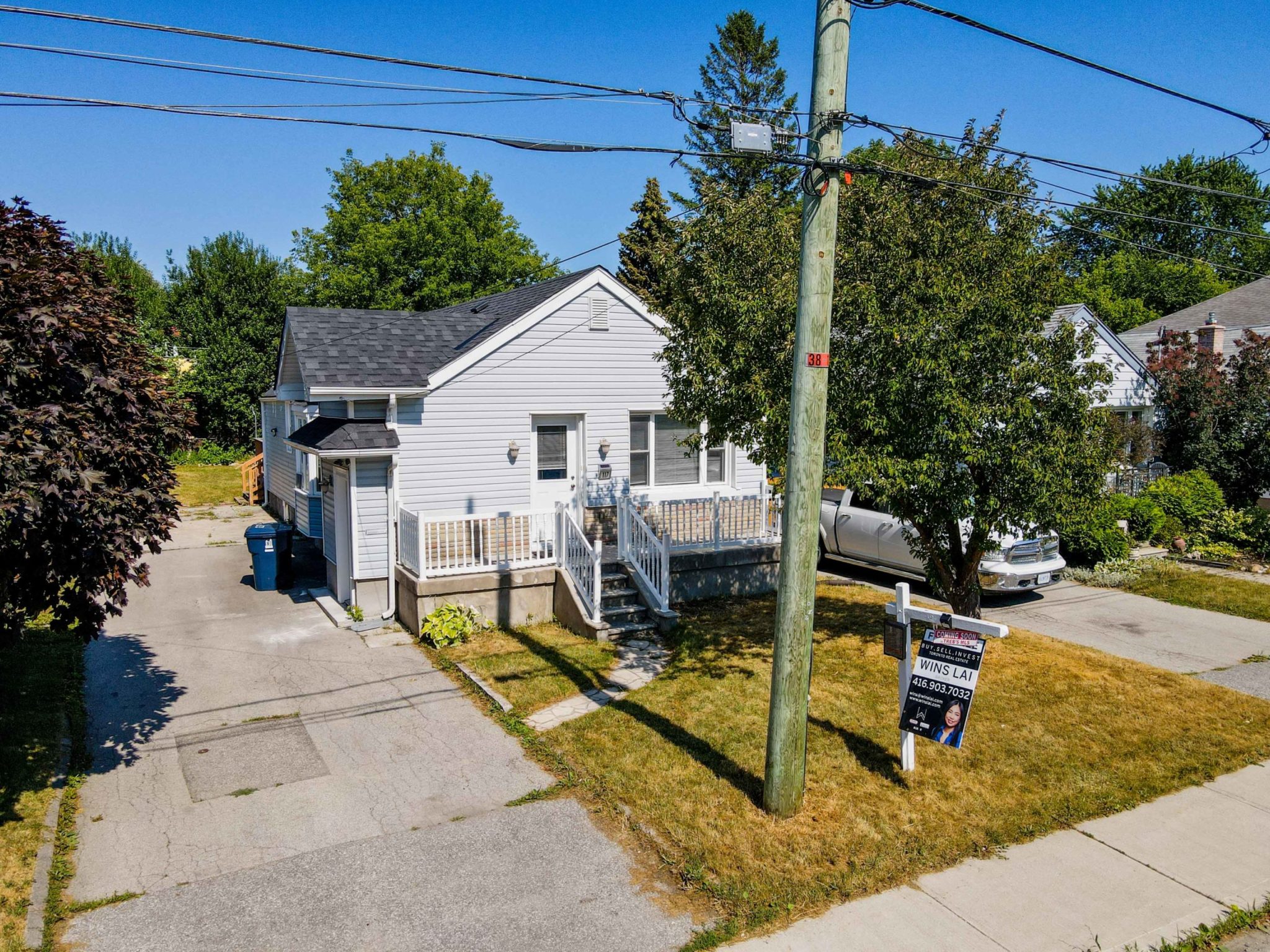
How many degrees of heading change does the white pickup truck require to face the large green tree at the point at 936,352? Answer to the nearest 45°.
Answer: approximately 45° to its right

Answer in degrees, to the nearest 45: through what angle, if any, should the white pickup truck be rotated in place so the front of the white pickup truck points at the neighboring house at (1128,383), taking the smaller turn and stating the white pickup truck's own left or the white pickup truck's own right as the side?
approximately 90° to the white pickup truck's own left

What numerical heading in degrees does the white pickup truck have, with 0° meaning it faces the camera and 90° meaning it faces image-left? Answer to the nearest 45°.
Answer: approximately 315°

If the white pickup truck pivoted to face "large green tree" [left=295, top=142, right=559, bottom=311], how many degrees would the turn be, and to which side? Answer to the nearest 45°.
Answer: approximately 180°

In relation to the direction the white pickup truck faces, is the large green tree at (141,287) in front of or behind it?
behind

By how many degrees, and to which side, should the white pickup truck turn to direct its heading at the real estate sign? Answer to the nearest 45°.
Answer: approximately 45° to its right

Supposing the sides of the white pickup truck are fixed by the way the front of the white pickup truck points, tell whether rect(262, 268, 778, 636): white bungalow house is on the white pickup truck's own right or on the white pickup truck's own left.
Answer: on the white pickup truck's own right

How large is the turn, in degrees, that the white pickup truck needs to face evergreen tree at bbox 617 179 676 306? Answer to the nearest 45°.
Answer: approximately 180°

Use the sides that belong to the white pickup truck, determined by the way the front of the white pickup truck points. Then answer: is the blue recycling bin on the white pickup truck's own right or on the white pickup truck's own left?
on the white pickup truck's own right
